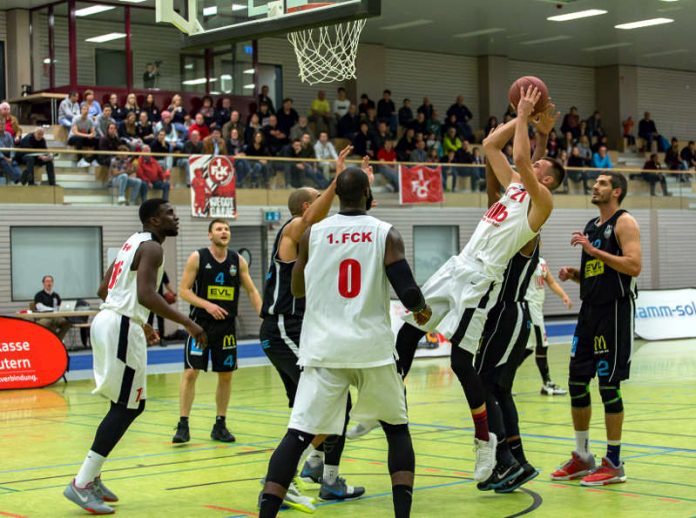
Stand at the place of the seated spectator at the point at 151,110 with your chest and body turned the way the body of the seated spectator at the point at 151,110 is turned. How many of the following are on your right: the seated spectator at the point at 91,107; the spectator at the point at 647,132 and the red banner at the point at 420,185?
1

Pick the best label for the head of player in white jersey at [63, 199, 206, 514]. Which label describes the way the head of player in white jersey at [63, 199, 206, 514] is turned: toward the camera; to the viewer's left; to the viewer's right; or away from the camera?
to the viewer's right

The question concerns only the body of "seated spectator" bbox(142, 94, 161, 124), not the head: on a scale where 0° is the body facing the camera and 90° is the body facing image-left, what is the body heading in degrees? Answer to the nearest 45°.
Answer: approximately 315°

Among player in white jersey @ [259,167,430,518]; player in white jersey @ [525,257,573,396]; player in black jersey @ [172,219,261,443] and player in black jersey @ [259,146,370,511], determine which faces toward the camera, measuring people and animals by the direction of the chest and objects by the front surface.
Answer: player in black jersey @ [172,219,261,443]

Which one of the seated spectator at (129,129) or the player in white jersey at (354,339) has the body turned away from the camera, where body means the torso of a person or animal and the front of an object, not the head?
the player in white jersey

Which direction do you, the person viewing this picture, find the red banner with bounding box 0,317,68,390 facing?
facing the viewer

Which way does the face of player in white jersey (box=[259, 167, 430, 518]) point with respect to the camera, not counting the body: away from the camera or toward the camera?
away from the camera

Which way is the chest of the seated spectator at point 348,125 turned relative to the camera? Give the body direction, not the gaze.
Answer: toward the camera

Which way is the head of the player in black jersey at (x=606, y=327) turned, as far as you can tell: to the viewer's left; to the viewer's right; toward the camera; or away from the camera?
to the viewer's left

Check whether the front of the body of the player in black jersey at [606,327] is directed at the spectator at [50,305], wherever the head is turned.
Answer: no

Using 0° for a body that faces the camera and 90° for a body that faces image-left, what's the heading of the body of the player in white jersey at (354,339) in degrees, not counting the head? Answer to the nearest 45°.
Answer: approximately 180°

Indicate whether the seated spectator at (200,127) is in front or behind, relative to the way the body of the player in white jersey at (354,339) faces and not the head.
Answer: in front

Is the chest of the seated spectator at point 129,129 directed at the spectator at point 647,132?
no

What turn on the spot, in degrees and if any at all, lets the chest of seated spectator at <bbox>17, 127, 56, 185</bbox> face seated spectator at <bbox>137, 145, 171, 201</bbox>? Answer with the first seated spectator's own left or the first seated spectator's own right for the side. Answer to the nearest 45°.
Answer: approximately 45° to the first seated spectator's own left

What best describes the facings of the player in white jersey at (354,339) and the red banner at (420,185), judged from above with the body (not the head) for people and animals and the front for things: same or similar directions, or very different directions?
very different directions

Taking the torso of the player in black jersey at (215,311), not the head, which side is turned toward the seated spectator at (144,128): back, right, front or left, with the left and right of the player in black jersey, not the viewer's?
back

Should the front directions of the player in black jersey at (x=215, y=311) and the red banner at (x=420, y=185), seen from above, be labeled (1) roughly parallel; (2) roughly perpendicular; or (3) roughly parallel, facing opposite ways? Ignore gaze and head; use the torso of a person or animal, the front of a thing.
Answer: roughly parallel

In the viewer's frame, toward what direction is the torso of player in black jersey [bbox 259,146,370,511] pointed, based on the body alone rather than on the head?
to the viewer's right
